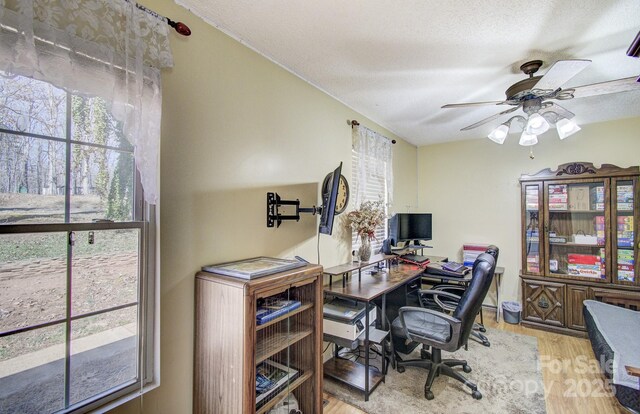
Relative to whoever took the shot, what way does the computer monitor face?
facing the viewer and to the right of the viewer

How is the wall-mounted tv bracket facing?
to the viewer's right

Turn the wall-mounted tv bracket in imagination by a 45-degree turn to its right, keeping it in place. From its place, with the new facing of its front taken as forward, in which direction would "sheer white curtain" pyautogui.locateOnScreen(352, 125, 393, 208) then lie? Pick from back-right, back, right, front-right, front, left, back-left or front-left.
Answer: left

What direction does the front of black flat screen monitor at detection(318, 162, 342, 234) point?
to the viewer's right

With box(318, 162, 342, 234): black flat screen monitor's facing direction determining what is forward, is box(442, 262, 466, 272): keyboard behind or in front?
in front
